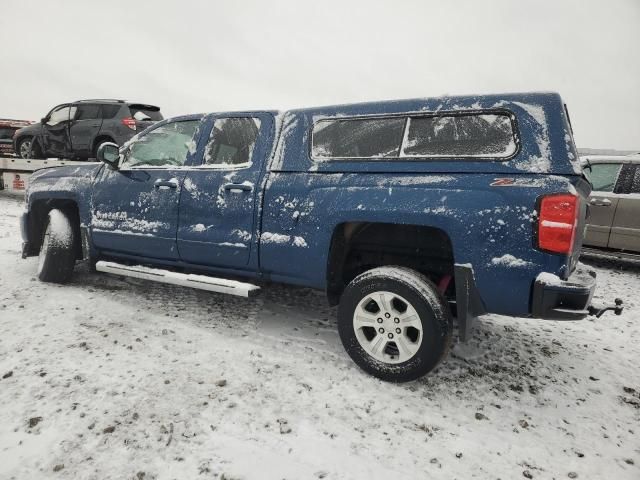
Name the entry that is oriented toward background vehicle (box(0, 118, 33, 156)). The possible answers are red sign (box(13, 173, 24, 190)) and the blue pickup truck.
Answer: the blue pickup truck

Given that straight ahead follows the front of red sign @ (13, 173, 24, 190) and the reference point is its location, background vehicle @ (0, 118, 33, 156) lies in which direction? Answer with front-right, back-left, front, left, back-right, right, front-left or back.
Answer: back

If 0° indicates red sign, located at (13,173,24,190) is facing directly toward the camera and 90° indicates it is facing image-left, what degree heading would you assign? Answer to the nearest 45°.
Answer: approximately 0°

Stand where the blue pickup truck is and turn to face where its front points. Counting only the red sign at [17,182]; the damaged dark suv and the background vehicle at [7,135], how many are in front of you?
3

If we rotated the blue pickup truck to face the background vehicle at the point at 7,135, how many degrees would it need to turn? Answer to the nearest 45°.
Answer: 0° — it already faces it
